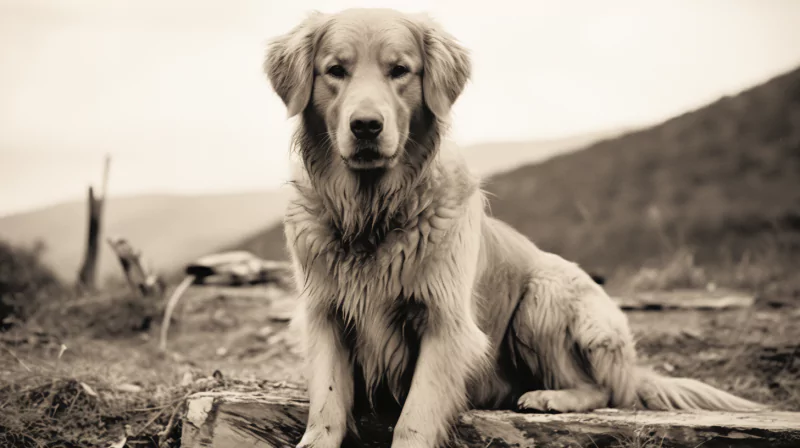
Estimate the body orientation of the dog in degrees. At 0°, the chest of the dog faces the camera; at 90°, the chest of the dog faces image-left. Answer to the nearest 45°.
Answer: approximately 45°

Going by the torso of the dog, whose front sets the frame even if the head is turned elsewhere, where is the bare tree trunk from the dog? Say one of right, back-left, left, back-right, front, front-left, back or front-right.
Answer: right

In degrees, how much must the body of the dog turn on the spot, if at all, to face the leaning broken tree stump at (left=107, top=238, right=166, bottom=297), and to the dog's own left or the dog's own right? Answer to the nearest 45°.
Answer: approximately 90° to the dog's own right
